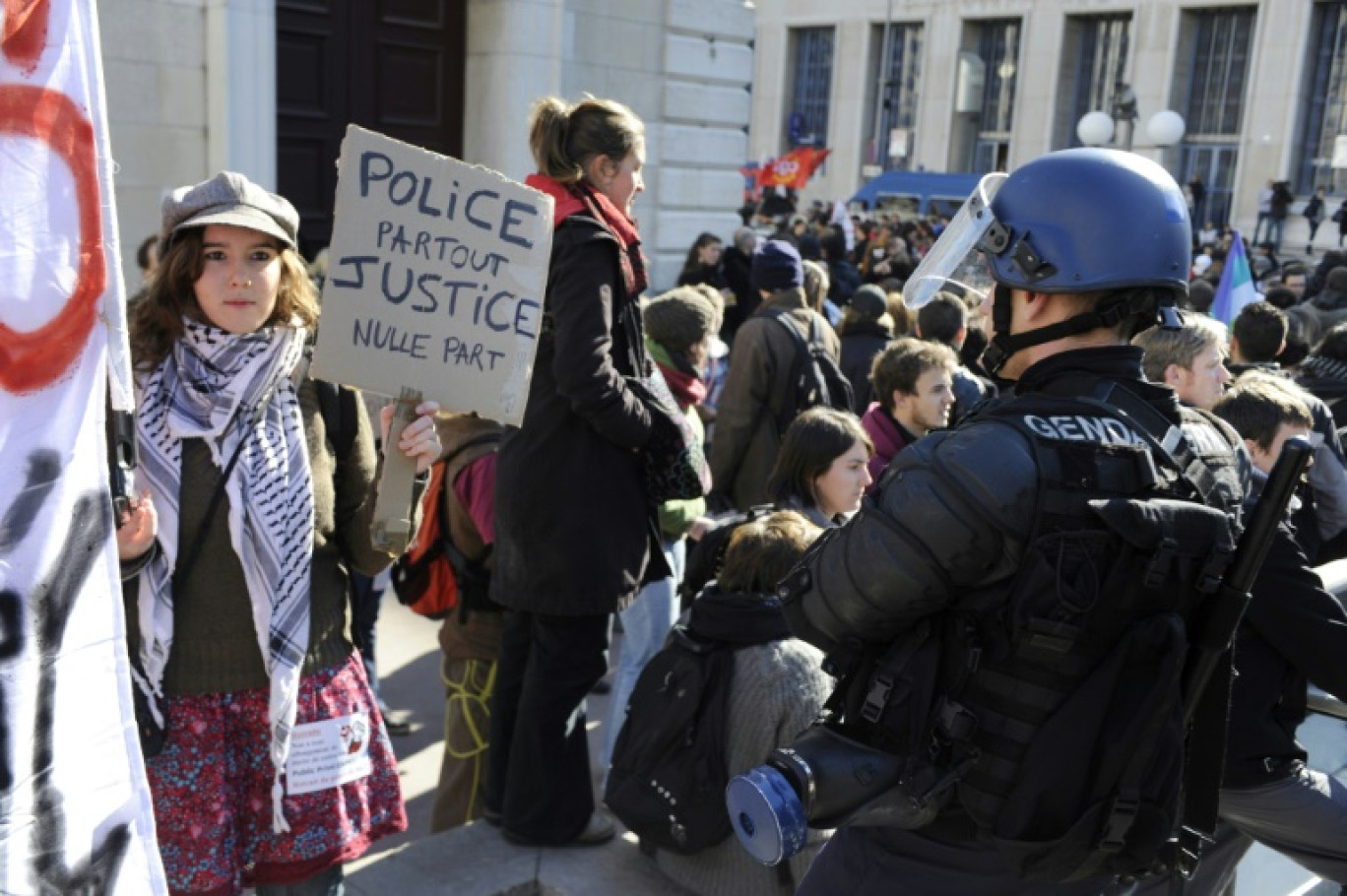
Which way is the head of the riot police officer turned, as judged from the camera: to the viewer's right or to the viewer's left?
to the viewer's left

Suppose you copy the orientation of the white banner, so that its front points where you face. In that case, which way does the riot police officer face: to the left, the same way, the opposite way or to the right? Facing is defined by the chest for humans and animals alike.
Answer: the opposite way

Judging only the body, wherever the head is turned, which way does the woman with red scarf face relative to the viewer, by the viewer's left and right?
facing to the right of the viewer

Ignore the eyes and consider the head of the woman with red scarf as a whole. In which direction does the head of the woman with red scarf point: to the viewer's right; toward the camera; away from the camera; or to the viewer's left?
to the viewer's right

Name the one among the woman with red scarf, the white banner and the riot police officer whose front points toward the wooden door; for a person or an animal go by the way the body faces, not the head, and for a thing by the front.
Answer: the riot police officer

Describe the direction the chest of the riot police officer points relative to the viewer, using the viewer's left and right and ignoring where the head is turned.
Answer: facing away from the viewer and to the left of the viewer

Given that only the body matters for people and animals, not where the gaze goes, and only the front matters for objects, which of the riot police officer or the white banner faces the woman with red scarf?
the riot police officer

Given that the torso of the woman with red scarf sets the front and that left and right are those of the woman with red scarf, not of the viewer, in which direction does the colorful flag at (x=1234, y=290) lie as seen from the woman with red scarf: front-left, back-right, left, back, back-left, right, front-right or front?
front-left

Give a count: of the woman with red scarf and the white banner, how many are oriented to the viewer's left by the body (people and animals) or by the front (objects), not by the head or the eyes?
0

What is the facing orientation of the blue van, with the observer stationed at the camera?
facing to the left of the viewer

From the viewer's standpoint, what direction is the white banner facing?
toward the camera

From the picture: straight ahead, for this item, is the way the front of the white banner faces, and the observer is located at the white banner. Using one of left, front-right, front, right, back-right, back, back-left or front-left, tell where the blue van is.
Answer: back-left

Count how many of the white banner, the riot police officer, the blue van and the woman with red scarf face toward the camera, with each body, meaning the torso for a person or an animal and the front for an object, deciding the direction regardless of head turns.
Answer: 1

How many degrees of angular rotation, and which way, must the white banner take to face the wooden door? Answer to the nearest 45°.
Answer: approximately 180°
